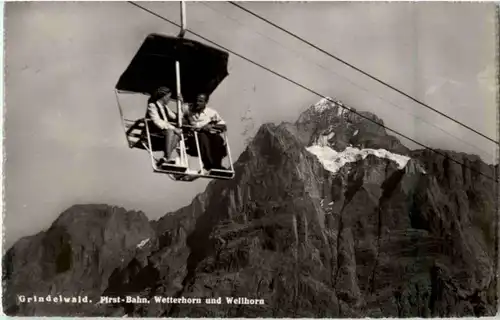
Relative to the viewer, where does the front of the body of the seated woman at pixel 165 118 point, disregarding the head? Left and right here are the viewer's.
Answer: facing the viewer and to the right of the viewer
